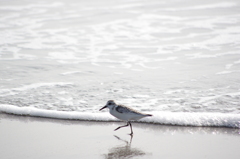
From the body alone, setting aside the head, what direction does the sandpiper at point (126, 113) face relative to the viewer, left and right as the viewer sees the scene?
facing to the left of the viewer
